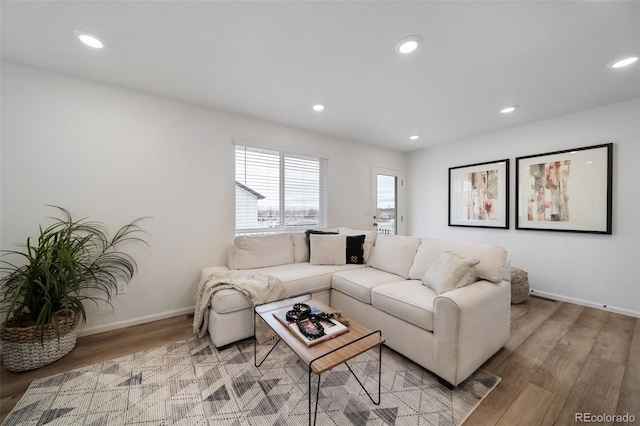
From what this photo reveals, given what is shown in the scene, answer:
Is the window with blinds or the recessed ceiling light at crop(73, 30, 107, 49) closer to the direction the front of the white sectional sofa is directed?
the recessed ceiling light

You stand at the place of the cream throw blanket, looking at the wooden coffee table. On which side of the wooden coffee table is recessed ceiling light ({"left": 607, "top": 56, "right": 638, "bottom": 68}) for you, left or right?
left

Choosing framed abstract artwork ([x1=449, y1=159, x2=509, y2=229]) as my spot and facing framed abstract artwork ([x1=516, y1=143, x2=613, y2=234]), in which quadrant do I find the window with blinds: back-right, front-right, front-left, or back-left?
back-right

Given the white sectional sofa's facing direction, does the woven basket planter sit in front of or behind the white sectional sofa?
in front

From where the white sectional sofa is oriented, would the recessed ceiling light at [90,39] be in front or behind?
in front

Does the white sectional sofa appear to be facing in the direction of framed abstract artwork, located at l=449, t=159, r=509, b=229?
no

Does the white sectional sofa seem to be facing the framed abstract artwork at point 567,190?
no

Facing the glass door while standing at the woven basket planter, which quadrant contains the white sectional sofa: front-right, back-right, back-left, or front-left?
front-right
